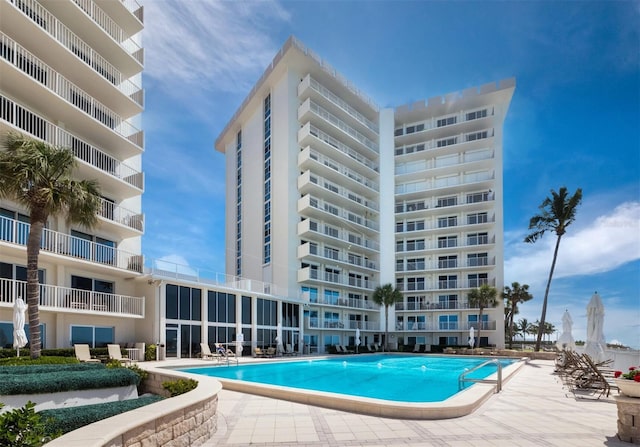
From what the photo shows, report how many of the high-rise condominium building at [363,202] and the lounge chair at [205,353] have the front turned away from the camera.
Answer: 0

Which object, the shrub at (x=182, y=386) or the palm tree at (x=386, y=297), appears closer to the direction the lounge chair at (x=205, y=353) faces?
the shrub

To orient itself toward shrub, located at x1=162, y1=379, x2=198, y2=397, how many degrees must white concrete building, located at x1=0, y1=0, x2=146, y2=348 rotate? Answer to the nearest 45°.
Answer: approximately 45° to its right

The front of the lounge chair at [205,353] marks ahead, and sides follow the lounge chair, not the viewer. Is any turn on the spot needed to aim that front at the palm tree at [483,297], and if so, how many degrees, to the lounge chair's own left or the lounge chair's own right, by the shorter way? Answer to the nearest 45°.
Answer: approximately 90° to the lounge chair's own left

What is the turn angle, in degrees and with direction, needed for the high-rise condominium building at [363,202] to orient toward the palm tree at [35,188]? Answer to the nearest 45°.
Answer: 0° — it already faces it

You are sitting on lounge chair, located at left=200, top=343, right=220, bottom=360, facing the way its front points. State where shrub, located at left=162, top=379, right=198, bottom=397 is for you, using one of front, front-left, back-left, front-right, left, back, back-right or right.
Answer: front-right

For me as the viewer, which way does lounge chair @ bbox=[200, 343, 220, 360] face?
facing the viewer and to the right of the viewer

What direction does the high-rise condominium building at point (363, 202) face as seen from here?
toward the camera

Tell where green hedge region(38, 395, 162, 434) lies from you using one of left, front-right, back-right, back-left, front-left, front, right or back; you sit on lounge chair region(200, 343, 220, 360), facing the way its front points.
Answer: front-right

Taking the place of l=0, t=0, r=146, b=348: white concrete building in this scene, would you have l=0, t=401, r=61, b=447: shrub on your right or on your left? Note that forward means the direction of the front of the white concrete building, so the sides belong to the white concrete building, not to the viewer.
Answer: on your right

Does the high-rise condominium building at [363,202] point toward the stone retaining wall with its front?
yes

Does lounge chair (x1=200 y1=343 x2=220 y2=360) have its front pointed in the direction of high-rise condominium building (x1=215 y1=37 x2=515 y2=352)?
no

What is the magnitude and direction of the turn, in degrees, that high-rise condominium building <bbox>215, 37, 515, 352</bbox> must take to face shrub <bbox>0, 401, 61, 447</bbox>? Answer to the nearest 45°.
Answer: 0° — it already faces it
